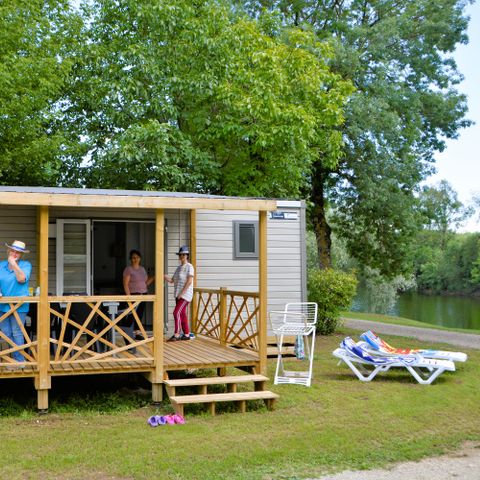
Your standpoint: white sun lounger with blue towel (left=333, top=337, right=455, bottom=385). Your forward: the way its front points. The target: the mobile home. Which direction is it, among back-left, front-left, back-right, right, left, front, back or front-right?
back

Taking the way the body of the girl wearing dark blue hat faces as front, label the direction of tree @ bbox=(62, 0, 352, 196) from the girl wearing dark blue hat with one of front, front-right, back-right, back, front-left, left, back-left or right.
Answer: back-right

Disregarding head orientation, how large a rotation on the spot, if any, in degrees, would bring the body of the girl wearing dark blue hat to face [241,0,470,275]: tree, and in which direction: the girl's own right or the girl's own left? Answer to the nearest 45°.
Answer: approximately 180°

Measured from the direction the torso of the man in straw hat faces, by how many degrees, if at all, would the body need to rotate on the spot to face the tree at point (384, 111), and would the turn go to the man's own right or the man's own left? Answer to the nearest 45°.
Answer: approximately 135° to the man's own left

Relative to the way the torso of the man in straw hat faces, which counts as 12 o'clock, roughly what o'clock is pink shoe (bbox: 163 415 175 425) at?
The pink shoe is roughly at 10 o'clock from the man in straw hat.

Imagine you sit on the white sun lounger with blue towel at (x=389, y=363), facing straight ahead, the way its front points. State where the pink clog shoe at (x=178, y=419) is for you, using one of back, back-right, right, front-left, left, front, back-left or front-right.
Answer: back-right

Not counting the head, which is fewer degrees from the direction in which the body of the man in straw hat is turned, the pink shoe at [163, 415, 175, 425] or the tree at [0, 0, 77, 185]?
the pink shoe

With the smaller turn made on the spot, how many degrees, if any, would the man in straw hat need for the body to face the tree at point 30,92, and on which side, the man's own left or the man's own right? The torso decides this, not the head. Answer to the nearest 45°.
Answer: approximately 180°

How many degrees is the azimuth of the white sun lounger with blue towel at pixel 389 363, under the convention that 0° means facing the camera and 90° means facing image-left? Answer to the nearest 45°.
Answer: approximately 270°

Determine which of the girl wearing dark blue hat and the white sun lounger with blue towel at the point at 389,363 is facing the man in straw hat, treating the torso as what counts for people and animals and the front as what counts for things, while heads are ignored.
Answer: the girl wearing dark blue hat
